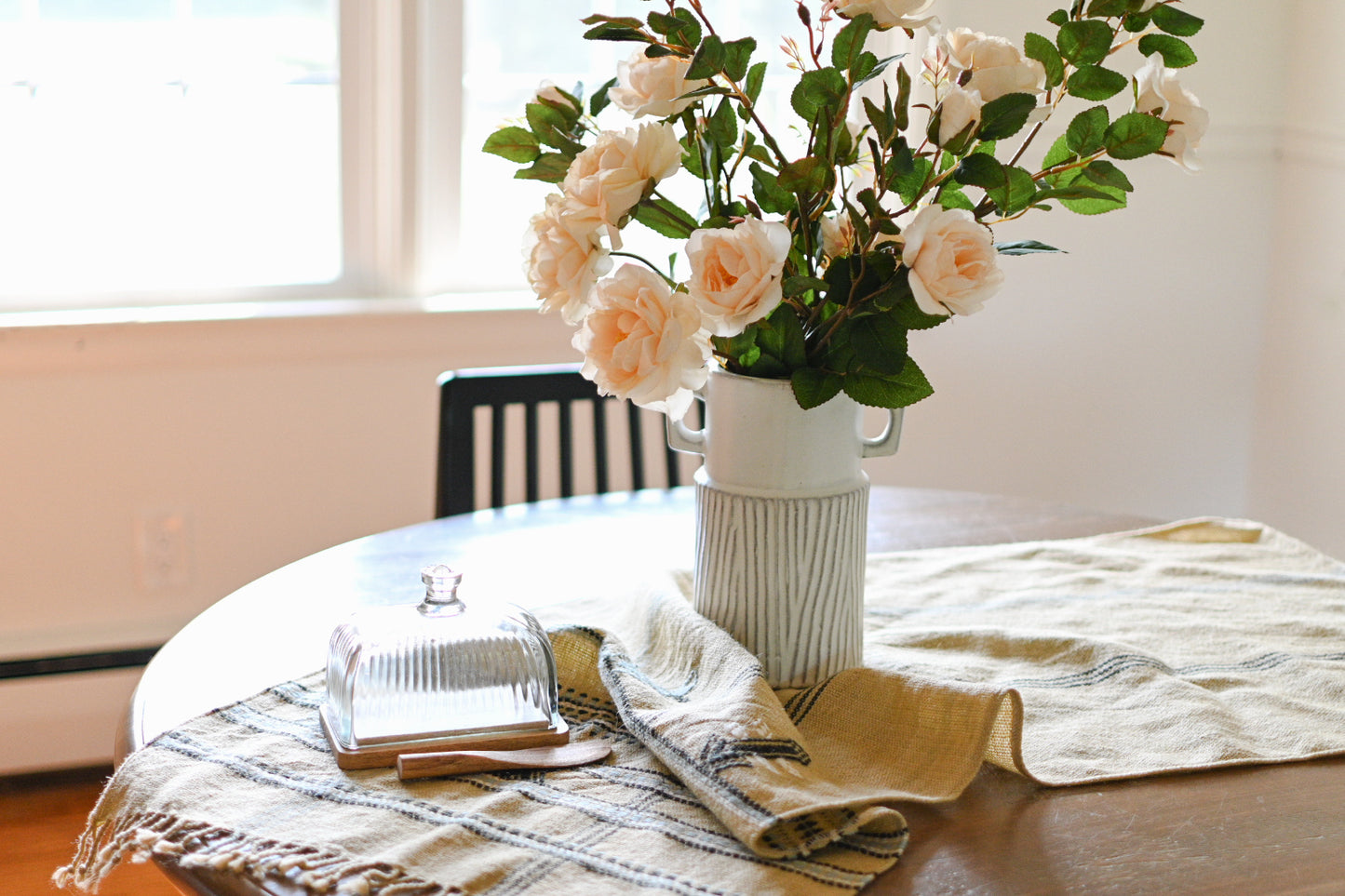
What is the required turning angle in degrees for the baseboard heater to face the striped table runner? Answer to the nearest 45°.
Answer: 0° — it already faces it

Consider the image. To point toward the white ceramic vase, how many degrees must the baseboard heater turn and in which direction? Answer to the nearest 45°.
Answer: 0° — it already faces it

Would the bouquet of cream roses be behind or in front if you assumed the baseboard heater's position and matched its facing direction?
in front

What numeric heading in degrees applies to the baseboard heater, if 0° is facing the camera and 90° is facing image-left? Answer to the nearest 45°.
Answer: approximately 0°

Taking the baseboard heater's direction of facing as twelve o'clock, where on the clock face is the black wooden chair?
The black wooden chair is roughly at 11 o'clock from the baseboard heater.
